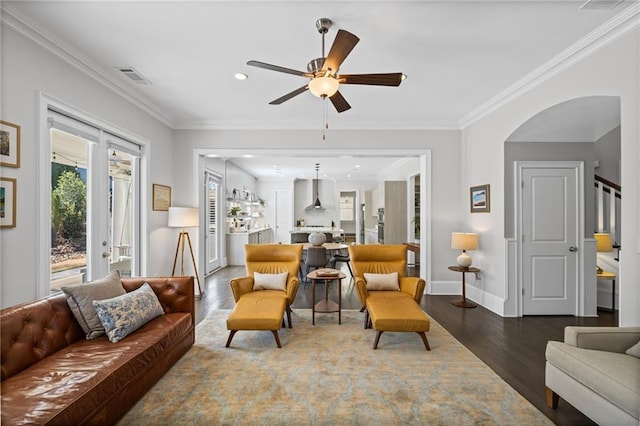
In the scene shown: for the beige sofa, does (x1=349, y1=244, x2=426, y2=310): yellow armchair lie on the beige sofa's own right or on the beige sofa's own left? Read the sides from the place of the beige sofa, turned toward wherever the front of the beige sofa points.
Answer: on the beige sofa's own right

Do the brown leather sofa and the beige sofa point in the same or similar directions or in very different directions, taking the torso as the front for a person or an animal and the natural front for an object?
very different directions

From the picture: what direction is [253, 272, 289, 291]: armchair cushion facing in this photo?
toward the camera

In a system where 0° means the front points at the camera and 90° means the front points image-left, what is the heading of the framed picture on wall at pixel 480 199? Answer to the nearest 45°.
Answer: approximately 45°

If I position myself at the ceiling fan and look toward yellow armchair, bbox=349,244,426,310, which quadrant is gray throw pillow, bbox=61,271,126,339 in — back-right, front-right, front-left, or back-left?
back-left

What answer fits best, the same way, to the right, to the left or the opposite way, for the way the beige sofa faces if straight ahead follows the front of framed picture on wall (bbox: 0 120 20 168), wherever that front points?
the opposite way

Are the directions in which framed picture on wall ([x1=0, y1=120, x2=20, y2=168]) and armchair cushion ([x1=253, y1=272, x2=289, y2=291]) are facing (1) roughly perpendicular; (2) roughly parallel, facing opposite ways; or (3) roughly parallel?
roughly perpendicular

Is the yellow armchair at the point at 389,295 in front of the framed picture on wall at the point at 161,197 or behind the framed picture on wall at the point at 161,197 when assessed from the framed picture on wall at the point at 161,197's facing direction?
in front

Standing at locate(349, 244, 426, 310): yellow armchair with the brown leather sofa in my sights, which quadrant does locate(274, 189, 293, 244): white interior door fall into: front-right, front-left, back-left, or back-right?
back-right

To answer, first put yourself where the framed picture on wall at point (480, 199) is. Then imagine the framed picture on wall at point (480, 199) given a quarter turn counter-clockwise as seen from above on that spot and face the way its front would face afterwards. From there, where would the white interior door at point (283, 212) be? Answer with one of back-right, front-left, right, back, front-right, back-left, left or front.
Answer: back

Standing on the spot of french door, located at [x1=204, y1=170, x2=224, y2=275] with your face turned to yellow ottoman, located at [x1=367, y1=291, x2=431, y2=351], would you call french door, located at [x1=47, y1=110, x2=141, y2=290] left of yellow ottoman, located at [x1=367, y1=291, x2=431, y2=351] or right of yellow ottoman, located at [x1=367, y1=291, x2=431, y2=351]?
right

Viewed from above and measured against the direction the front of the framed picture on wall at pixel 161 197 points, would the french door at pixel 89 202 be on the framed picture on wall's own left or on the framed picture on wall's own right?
on the framed picture on wall's own right

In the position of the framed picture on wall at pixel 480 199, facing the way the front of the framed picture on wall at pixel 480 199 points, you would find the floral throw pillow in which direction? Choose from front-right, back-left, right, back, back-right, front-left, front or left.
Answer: front

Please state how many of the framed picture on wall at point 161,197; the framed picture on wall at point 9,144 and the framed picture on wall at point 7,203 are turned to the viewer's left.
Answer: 0

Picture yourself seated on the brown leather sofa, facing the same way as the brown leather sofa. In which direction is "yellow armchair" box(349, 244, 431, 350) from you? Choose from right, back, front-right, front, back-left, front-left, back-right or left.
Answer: front-left

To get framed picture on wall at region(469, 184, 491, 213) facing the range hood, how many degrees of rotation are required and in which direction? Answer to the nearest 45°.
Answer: approximately 90° to its right

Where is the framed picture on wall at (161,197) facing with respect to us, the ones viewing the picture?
facing the viewer and to the right of the viewer

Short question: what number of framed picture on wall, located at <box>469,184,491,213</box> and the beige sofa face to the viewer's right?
0
